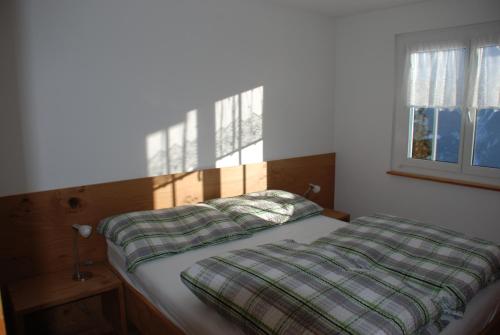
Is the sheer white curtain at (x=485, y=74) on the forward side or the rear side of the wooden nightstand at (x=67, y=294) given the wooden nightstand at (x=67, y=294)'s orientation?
on the forward side

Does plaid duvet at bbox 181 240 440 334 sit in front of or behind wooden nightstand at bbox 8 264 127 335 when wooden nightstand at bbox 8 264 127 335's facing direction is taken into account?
in front

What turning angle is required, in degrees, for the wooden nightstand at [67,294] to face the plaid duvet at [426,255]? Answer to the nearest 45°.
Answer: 0° — it already faces it

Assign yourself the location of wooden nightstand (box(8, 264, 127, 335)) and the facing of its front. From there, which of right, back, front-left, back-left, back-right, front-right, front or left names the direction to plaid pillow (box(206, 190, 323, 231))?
front-left

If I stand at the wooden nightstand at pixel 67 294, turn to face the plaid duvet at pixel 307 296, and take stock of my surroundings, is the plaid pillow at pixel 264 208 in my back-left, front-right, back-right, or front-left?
front-left

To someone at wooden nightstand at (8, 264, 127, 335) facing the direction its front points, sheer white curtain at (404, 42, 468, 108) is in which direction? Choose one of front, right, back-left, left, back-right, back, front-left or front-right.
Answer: front-left

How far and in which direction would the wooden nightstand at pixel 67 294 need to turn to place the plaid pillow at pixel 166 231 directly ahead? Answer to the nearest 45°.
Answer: approximately 45° to its left

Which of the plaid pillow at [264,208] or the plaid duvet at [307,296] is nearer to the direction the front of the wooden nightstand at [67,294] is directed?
the plaid duvet

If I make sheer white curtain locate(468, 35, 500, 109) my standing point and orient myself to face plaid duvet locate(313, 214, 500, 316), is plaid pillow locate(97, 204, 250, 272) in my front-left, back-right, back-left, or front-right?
front-right

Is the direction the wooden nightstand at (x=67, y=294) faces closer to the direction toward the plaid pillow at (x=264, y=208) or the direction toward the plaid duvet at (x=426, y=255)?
the plaid duvet

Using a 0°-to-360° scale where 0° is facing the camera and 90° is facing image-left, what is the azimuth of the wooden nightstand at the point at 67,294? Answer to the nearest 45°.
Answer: approximately 315°
